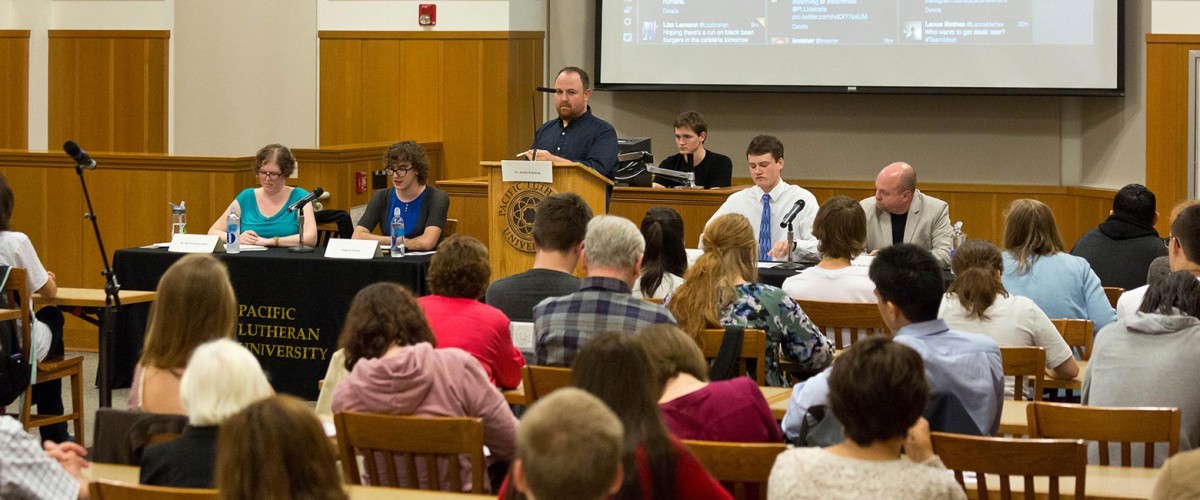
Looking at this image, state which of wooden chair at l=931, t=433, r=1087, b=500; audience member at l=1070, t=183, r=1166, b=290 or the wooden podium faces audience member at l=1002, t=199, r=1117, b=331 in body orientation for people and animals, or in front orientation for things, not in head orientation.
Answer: the wooden chair

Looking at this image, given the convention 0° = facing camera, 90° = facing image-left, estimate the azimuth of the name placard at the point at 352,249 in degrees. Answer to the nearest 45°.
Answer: approximately 0°

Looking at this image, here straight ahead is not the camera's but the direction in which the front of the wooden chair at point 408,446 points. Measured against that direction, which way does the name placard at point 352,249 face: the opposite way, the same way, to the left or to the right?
the opposite way

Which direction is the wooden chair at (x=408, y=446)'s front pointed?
away from the camera

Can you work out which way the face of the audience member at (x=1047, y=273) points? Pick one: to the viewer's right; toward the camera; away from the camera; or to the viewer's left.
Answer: away from the camera

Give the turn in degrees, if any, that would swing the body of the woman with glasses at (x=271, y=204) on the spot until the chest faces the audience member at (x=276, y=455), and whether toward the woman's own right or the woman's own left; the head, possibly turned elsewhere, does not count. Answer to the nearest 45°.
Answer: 0° — they already face them

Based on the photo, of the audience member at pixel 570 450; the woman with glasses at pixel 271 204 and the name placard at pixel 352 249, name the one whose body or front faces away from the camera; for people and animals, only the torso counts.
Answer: the audience member

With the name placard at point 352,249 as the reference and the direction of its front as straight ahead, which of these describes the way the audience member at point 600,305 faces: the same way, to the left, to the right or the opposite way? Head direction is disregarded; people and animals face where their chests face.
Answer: the opposite way

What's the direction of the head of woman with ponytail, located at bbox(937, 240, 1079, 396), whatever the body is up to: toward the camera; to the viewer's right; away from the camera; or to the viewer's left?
away from the camera

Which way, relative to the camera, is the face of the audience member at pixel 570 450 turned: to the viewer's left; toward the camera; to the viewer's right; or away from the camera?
away from the camera

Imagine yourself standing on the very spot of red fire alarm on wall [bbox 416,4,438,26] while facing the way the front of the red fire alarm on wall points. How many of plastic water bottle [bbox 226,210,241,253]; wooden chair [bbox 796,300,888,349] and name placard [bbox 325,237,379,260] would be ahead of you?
3

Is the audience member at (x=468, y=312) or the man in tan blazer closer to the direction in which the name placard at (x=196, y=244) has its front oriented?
the audience member

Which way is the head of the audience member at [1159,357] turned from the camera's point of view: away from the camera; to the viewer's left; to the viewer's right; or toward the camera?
away from the camera

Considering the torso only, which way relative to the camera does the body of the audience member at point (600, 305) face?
away from the camera

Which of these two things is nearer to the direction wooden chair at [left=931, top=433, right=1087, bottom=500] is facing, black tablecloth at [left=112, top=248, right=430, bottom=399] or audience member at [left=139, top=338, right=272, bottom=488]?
the black tablecloth

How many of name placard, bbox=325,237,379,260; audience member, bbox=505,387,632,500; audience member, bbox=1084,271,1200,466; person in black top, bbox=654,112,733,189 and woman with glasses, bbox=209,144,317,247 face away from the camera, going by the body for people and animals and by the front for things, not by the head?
2
